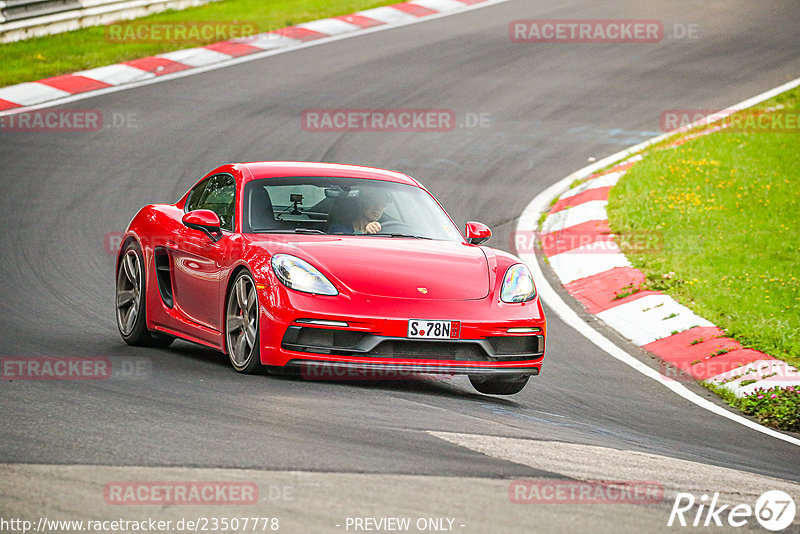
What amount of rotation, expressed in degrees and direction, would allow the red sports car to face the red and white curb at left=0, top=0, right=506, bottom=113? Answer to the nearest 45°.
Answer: approximately 135° to its left

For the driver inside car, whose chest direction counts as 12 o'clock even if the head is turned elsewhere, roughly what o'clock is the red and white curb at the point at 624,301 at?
The red and white curb is roughly at 9 o'clock from the driver inside car.

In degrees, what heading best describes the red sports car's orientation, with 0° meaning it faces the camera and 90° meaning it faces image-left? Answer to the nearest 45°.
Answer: approximately 315°

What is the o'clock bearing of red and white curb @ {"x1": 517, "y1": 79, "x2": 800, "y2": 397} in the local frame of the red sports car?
The red and white curb is roughly at 9 o'clock from the red sports car.

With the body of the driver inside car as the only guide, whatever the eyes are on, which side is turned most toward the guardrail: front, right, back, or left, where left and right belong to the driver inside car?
back

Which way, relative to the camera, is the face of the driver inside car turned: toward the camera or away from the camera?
toward the camera

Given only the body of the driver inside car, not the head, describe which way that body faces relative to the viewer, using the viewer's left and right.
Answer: facing the viewer and to the right of the viewer

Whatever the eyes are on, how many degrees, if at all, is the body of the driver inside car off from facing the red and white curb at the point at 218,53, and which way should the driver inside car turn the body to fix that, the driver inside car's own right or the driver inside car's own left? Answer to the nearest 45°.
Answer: approximately 135° to the driver inside car's own left

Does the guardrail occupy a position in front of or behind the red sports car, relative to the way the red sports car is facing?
behind
